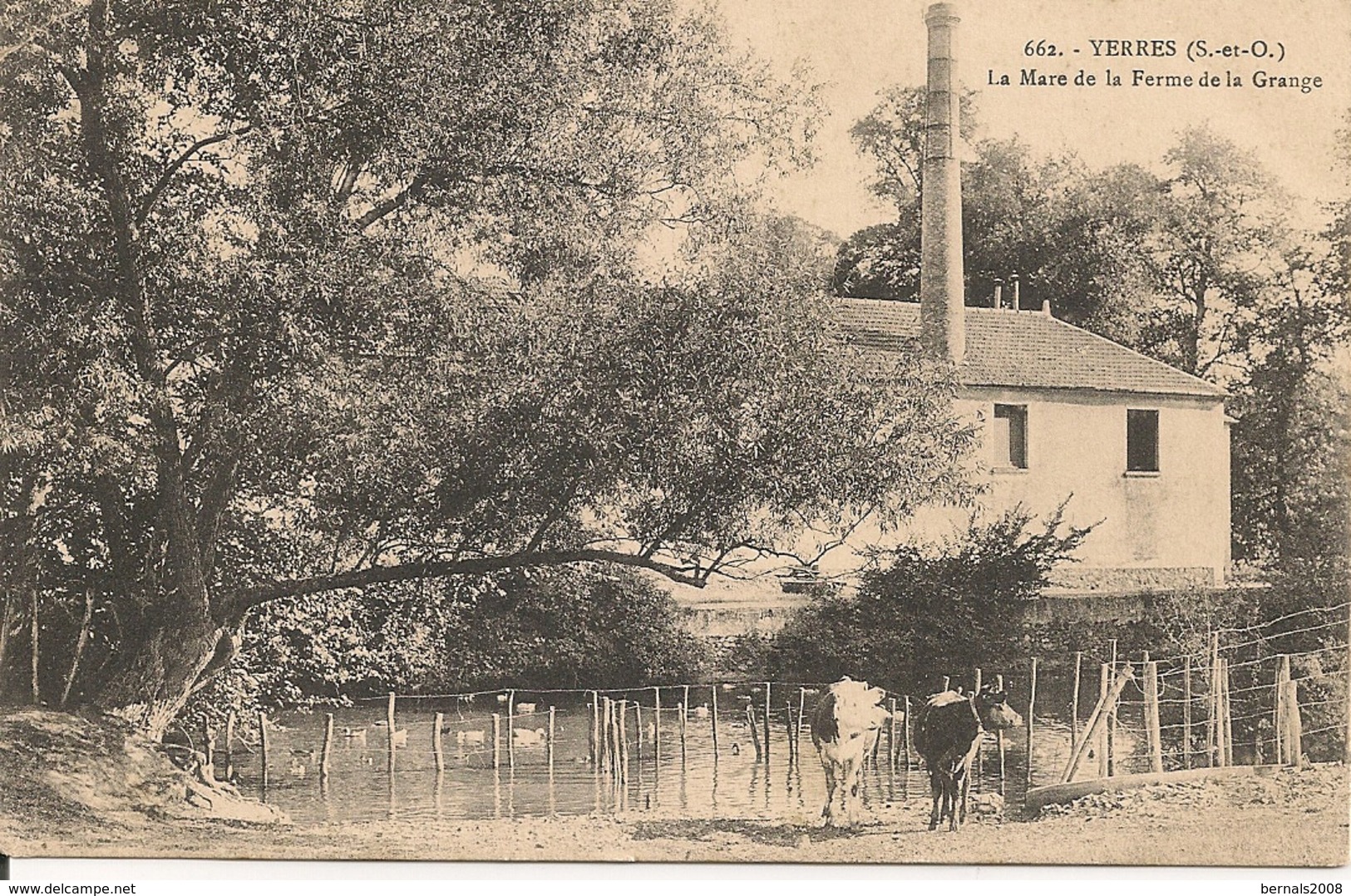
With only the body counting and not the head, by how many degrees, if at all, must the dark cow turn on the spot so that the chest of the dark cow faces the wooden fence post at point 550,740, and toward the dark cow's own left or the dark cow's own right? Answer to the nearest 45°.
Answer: approximately 135° to the dark cow's own right

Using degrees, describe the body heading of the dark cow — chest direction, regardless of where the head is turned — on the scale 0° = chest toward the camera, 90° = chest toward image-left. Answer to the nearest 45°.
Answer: approximately 315°

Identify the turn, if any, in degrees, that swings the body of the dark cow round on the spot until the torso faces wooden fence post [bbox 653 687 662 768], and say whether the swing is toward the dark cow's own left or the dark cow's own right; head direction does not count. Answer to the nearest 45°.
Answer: approximately 135° to the dark cow's own right
